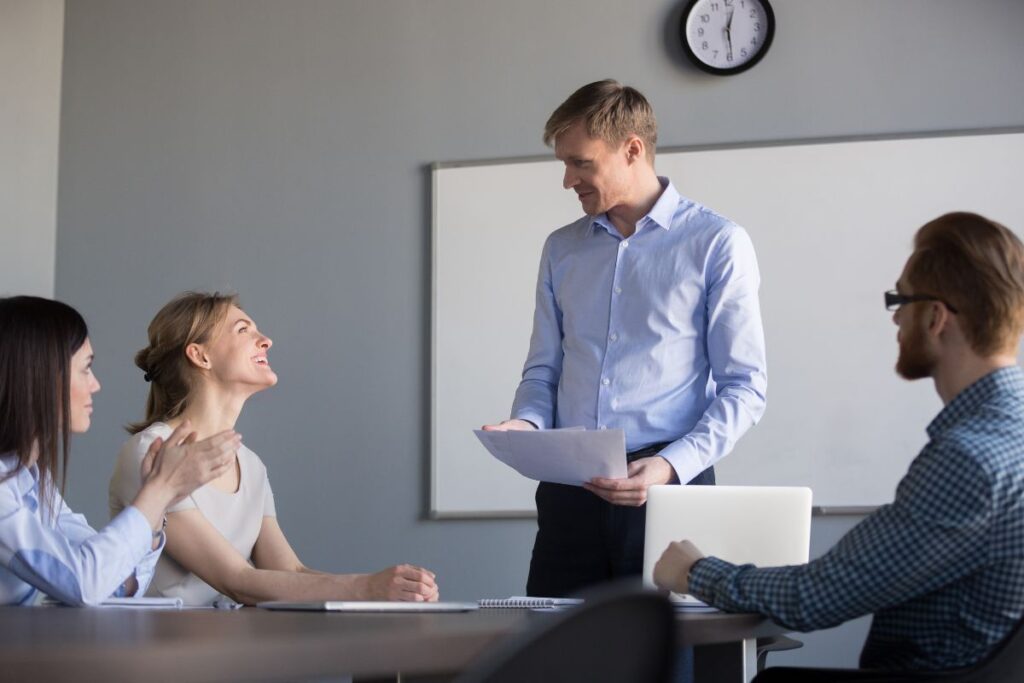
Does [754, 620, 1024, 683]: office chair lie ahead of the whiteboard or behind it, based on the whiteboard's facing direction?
ahead

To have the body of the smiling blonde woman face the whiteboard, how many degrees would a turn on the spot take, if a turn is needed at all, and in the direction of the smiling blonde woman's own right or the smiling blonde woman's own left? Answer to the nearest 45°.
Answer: approximately 90° to the smiling blonde woman's own left

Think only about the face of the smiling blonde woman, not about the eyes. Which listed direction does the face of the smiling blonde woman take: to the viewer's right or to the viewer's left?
to the viewer's right

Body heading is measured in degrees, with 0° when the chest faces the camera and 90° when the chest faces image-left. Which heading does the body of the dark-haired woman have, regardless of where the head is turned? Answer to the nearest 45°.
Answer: approximately 270°

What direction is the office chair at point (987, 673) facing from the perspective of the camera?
to the viewer's left

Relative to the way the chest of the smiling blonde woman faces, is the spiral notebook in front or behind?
in front

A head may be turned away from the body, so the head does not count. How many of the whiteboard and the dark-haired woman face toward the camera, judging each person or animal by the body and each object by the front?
1

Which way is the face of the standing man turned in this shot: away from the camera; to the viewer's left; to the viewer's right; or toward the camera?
to the viewer's left

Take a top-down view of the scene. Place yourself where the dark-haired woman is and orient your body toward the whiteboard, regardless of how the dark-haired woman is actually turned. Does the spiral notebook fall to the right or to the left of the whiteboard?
right

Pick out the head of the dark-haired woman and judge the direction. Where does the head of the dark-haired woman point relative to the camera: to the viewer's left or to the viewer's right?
to the viewer's right

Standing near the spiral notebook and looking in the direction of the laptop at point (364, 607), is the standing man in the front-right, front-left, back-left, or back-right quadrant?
back-right

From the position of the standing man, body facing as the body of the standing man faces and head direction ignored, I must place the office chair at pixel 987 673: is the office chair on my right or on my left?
on my left
